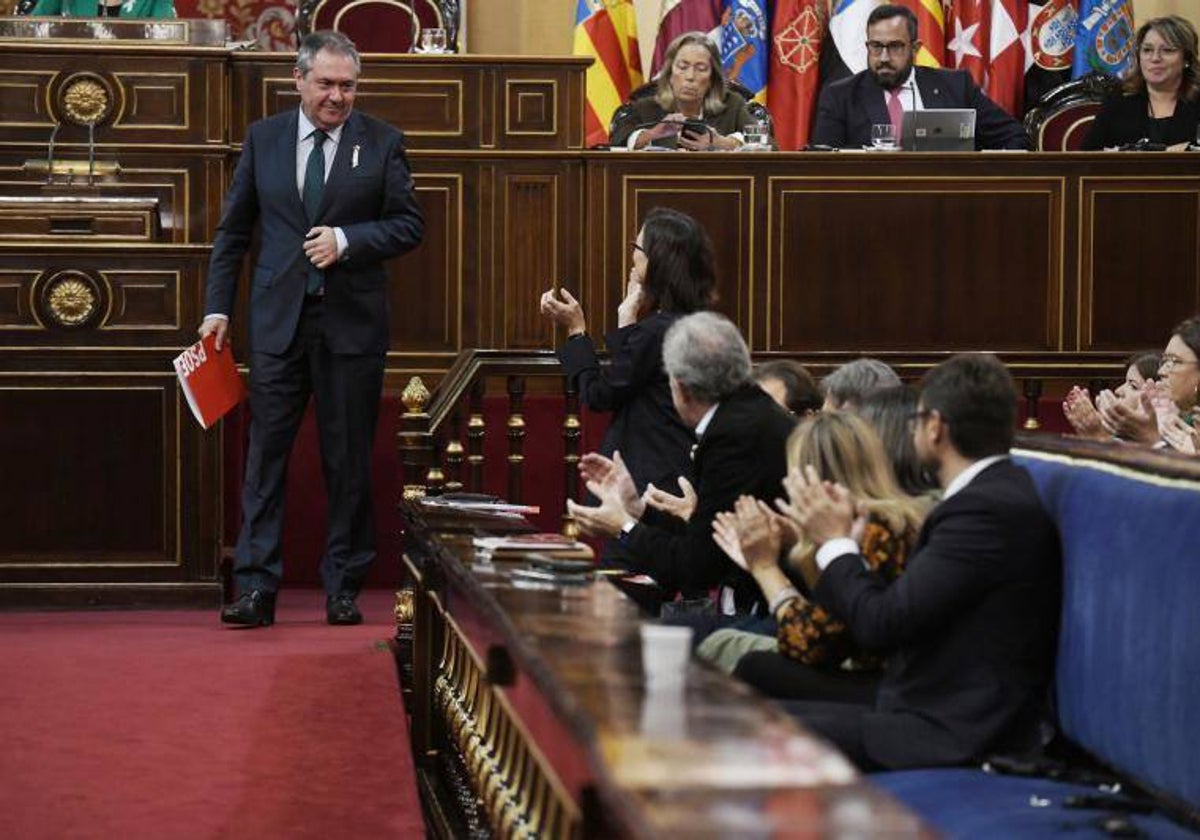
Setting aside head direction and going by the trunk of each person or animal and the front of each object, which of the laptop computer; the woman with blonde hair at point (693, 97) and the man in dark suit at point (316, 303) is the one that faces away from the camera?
the laptop computer

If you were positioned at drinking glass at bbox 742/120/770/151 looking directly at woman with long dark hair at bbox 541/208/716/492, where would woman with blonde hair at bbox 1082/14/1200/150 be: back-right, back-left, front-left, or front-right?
back-left

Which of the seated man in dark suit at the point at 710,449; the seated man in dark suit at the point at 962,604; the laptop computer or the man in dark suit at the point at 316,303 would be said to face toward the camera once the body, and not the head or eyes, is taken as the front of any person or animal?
the man in dark suit

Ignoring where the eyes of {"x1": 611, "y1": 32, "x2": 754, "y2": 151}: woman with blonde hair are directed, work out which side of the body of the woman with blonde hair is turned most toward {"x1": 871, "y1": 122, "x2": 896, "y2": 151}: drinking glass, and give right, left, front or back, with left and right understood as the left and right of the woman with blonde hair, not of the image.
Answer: left

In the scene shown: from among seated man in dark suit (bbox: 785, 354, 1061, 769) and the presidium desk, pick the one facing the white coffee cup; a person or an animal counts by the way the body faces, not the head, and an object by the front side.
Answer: the presidium desk

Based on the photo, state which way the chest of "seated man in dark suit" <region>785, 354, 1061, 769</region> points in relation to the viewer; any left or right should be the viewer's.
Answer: facing away from the viewer and to the left of the viewer

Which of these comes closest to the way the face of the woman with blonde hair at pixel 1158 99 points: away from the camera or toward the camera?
toward the camera

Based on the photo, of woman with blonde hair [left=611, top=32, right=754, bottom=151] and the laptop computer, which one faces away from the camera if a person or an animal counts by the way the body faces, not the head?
the laptop computer

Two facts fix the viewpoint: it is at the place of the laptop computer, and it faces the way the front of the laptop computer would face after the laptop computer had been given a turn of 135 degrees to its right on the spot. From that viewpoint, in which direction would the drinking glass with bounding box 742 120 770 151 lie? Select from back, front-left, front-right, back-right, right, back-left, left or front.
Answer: back-right

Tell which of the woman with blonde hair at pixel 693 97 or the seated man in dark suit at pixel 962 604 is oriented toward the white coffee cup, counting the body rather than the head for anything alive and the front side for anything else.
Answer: the woman with blonde hair

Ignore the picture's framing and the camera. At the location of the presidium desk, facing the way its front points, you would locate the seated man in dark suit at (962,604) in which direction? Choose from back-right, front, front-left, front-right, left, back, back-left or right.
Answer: front

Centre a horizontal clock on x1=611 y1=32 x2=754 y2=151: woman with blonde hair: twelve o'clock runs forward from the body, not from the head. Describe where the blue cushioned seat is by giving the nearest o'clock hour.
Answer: The blue cushioned seat is roughly at 12 o'clock from the woman with blonde hair.

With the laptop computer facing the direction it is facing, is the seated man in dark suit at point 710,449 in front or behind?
behind

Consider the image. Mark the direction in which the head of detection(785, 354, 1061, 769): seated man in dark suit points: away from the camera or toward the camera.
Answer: away from the camera

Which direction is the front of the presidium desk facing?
toward the camera

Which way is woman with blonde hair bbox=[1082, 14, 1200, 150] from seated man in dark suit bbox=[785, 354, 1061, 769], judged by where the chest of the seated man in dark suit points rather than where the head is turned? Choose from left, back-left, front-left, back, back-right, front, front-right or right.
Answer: front-right

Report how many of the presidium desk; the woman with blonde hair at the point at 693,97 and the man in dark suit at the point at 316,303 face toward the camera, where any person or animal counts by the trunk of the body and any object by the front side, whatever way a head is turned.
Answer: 3

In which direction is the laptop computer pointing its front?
away from the camera

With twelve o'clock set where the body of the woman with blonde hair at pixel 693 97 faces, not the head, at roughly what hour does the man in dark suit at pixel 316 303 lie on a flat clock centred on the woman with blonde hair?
The man in dark suit is roughly at 1 o'clock from the woman with blonde hair.

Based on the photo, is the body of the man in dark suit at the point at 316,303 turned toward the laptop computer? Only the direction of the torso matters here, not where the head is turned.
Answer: no
